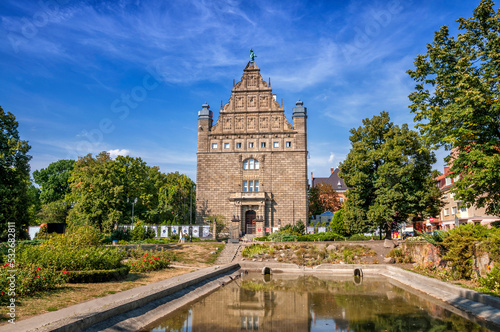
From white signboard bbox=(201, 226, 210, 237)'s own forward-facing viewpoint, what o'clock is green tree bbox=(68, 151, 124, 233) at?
The green tree is roughly at 2 o'clock from the white signboard.

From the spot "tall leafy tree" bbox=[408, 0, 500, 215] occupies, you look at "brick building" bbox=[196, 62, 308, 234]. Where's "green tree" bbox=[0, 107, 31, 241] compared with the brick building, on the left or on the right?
left

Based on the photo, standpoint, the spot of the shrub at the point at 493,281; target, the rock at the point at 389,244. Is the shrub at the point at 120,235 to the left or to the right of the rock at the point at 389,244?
left

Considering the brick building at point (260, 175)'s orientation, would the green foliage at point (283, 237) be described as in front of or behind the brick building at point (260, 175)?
in front

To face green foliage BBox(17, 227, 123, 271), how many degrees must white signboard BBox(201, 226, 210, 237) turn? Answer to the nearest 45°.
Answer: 0° — it already faces it

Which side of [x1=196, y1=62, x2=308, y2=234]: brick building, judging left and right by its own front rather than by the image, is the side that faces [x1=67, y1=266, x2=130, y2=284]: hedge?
front

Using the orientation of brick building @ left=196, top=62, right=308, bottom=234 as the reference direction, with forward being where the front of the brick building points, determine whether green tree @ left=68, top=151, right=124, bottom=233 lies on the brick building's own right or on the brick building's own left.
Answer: on the brick building's own right

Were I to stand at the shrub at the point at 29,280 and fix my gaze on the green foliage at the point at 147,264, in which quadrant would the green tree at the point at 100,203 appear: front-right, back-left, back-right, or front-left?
front-left

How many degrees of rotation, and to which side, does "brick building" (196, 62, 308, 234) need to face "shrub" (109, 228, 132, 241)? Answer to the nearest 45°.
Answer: approximately 45° to its right

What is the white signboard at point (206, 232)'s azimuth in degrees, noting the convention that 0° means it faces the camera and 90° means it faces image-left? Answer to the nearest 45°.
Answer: approximately 0°

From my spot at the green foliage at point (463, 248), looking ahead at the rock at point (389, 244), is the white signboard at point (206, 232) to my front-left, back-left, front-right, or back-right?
front-left

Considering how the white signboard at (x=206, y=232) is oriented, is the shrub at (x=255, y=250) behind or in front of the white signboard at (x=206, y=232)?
in front

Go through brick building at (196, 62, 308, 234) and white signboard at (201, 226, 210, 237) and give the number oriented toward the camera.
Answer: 2

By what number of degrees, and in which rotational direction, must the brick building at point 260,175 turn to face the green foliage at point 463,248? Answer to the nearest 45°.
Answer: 0° — it already faces it

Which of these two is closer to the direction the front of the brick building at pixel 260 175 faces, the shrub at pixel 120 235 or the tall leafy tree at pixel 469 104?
the tall leafy tree

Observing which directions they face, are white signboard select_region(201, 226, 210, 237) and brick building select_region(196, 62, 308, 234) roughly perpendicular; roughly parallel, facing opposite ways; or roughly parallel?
roughly parallel

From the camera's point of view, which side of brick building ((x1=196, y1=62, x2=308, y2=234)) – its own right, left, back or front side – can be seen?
front
